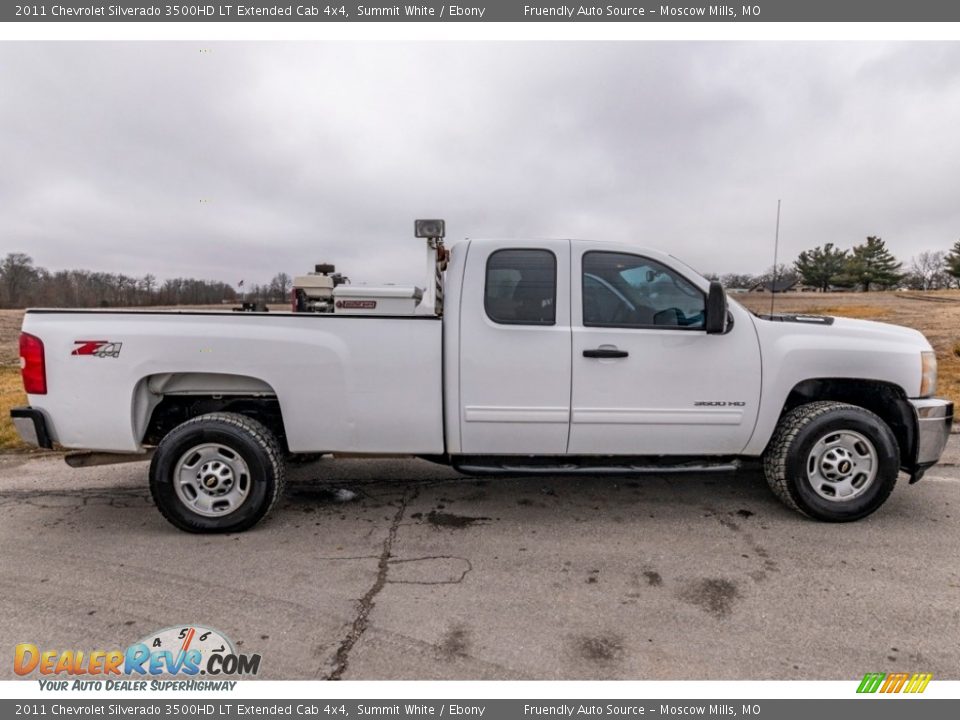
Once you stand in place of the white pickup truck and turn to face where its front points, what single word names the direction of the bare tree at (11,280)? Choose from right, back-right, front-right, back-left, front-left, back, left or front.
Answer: back-left

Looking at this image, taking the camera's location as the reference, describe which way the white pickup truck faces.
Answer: facing to the right of the viewer
